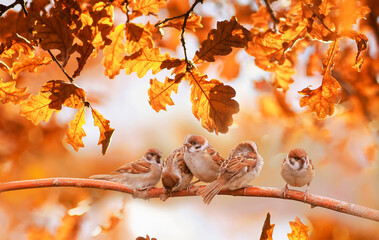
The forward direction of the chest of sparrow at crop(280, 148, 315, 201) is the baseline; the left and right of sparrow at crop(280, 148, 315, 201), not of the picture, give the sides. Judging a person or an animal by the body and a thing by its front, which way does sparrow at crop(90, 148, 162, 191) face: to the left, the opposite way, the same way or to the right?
to the left

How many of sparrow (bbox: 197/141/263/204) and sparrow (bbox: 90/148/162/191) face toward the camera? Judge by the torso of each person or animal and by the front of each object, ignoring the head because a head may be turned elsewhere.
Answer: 0

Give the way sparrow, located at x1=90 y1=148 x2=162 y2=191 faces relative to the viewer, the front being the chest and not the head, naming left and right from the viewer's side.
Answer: facing to the right of the viewer

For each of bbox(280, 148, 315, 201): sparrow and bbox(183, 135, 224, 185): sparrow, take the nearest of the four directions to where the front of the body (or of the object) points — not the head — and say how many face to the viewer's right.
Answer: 0
